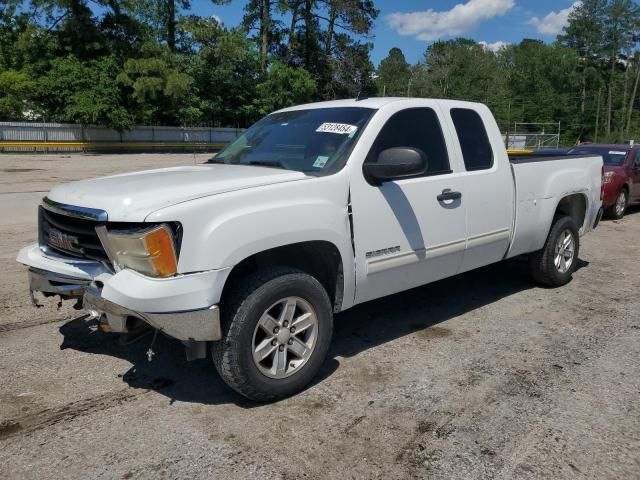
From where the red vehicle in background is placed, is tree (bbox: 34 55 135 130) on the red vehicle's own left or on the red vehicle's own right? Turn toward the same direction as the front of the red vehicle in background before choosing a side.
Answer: on the red vehicle's own right

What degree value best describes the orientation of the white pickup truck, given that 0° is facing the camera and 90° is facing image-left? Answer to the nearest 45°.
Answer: approximately 45°

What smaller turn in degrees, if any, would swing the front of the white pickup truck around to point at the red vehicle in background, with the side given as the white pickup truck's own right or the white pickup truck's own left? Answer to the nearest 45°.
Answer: approximately 180°

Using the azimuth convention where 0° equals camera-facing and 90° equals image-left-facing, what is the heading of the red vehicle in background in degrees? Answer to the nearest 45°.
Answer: approximately 45°

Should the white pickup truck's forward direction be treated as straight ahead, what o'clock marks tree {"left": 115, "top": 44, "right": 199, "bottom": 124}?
The tree is roughly at 4 o'clock from the white pickup truck.

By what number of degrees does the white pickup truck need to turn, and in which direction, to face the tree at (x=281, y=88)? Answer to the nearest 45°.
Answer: approximately 135° to its right

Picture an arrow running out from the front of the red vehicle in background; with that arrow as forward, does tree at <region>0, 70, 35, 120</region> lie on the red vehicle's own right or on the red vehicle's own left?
on the red vehicle's own right

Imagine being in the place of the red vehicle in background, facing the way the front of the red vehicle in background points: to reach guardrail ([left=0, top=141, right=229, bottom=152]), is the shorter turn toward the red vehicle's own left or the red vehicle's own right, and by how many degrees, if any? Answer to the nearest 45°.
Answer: approximately 90° to the red vehicle's own right

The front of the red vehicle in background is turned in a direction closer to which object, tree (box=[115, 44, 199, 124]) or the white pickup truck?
the white pickup truck
